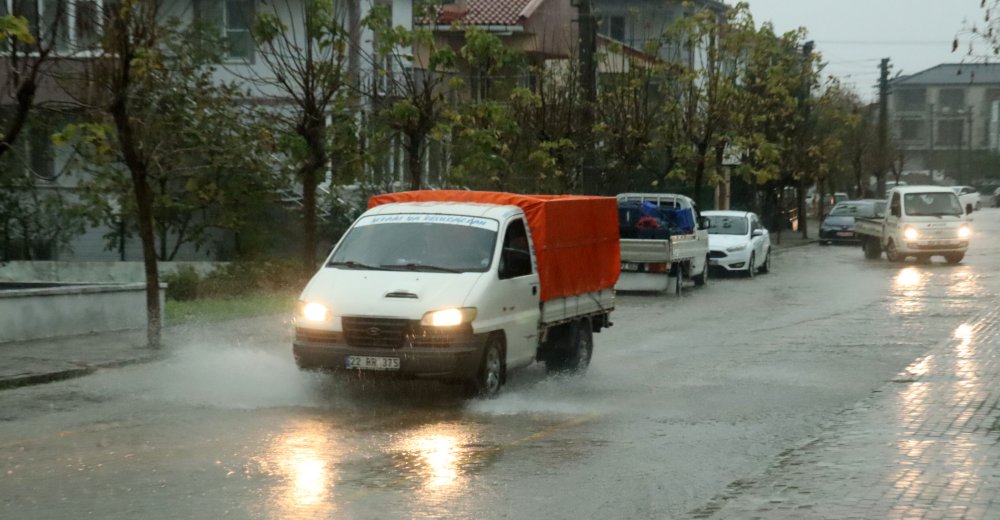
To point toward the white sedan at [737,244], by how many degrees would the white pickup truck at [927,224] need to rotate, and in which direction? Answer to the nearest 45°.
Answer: approximately 90° to its right

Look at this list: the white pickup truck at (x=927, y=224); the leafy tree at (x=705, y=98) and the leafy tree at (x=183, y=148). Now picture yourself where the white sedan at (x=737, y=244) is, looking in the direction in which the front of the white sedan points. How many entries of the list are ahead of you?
1

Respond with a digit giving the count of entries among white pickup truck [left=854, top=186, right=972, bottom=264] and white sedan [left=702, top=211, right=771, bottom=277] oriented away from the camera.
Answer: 0

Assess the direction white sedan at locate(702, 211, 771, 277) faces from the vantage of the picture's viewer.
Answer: facing the viewer and to the left of the viewer

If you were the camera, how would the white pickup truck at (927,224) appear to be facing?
facing the viewer and to the right of the viewer

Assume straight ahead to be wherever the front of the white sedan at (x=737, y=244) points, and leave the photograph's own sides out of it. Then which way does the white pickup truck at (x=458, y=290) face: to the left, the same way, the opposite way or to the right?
the same way

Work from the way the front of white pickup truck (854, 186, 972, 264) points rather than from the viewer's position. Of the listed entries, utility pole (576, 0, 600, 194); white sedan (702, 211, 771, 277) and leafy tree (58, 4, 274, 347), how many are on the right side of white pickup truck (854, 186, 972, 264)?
3

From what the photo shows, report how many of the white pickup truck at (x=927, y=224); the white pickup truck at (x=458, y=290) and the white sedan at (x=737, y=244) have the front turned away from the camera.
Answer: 0

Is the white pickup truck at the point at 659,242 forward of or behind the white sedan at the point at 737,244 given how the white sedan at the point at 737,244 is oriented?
forward

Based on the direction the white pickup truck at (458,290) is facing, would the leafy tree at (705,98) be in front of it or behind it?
behind

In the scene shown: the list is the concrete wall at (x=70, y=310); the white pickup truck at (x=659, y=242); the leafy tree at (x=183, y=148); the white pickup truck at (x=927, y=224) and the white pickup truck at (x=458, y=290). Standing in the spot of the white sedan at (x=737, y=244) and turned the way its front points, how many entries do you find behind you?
1

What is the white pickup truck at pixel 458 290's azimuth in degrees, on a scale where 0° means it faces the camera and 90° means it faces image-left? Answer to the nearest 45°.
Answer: approximately 45°

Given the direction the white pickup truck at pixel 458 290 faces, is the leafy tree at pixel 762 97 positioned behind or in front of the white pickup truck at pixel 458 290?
behind

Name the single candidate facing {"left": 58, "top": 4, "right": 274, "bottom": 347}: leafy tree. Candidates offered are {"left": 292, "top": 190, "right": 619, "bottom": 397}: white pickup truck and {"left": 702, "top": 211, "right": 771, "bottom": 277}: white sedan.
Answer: the white sedan

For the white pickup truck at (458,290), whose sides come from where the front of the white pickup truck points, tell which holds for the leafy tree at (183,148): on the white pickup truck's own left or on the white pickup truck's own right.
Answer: on the white pickup truck's own right

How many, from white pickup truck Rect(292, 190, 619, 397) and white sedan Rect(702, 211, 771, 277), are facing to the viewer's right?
0

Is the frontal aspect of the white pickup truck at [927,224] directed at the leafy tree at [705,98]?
no

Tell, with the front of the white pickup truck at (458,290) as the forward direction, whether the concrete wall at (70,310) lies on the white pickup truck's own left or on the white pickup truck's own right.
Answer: on the white pickup truck's own right

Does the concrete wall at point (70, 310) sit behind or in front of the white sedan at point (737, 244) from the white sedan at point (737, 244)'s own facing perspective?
in front
